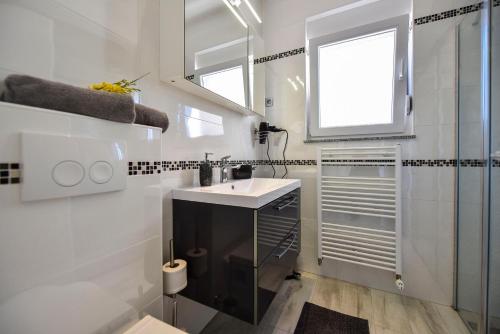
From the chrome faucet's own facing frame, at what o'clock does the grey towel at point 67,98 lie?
The grey towel is roughly at 4 o'clock from the chrome faucet.

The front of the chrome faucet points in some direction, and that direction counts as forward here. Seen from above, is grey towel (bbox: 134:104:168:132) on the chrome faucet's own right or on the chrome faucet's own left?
on the chrome faucet's own right
